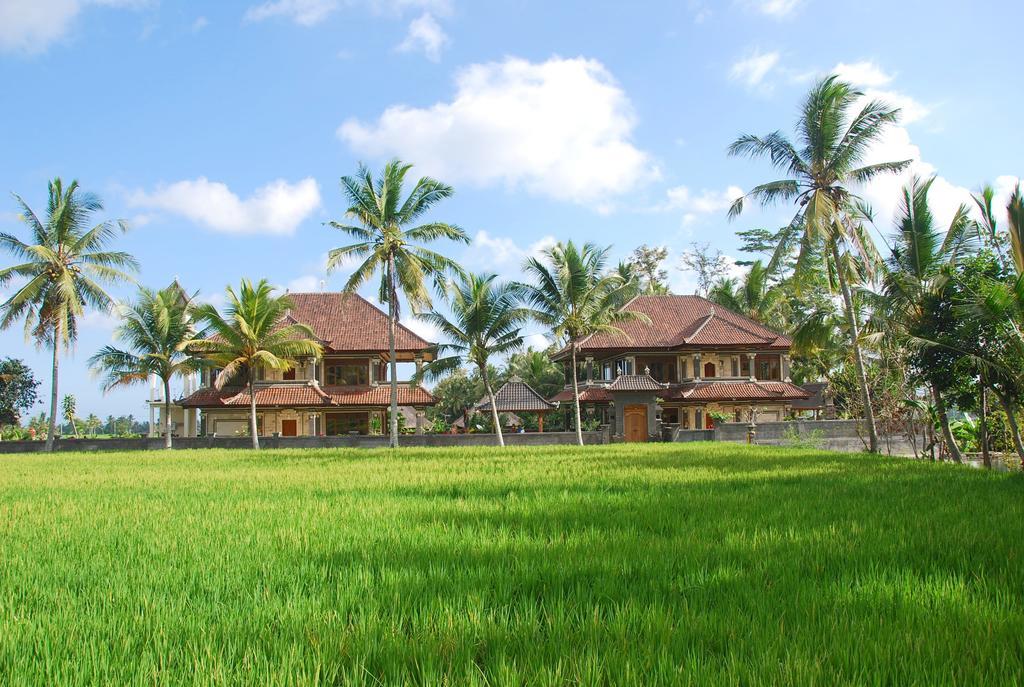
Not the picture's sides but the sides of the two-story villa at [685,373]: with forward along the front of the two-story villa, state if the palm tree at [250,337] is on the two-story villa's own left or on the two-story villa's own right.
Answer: on the two-story villa's own right

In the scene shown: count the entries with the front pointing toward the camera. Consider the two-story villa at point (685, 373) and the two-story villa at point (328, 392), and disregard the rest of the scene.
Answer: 2

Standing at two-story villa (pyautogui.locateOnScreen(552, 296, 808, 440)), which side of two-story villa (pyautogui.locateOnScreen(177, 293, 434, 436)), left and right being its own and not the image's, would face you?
left

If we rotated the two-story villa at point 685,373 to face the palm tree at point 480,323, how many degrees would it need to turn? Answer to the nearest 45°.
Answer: approximately 45° to its right

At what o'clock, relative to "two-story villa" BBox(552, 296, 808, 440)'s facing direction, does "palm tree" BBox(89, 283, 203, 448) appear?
The palm tree is roughly at 2 o'clock from the two-story villa.

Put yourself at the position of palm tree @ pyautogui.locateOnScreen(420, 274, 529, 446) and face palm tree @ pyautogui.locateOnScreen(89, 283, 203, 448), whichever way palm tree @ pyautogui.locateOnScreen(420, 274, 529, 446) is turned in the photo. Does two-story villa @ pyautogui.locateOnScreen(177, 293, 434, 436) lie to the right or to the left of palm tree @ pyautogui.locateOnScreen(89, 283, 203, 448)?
right

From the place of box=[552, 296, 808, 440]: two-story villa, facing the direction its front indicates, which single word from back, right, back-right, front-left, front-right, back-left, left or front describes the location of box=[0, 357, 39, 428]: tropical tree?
right

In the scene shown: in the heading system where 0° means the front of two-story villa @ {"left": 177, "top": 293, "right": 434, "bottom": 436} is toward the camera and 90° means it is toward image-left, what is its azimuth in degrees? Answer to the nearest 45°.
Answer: approximately 0°

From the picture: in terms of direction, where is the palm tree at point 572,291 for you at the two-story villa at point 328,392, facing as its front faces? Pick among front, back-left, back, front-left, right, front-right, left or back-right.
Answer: front-left

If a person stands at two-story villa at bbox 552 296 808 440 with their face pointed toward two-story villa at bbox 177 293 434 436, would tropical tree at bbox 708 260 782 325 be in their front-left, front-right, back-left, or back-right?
back-right

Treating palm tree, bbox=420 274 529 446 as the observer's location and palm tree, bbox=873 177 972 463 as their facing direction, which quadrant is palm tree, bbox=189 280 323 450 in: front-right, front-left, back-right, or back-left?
back-right

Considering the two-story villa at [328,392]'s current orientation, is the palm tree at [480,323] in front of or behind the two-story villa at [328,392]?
in front
